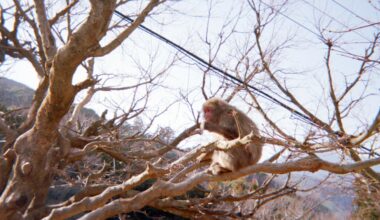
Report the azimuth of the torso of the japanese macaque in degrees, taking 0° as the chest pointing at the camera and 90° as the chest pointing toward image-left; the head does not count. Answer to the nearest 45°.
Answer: approximately 90°
